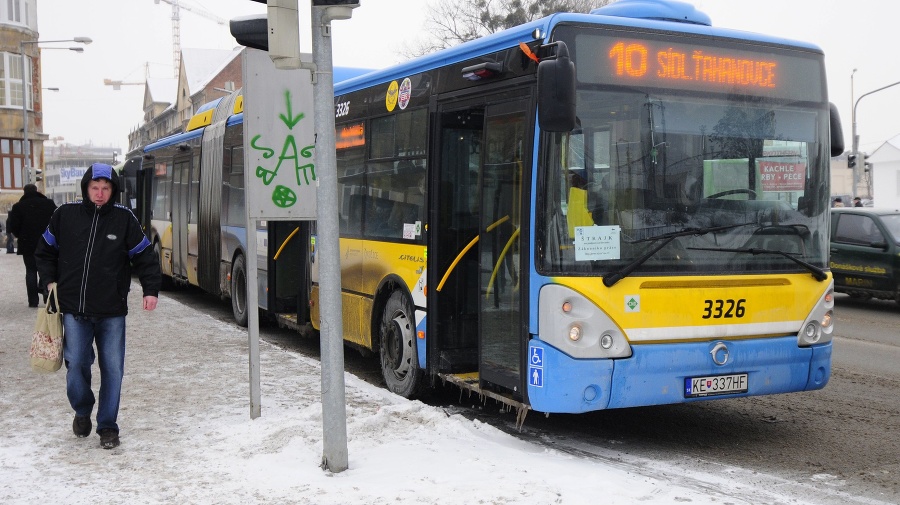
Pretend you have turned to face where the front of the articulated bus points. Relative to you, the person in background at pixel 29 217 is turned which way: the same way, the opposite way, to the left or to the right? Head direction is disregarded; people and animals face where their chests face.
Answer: the opposite way

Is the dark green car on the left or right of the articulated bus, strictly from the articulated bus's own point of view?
on its left

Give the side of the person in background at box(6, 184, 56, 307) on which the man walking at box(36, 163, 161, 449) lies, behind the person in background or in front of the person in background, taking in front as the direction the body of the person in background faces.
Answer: behind

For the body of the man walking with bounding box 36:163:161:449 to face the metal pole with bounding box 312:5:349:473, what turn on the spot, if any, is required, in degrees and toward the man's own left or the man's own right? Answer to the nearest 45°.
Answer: approximately 45° to the man's own left

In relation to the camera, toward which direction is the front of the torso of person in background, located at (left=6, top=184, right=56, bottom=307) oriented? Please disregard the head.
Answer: away from the camera

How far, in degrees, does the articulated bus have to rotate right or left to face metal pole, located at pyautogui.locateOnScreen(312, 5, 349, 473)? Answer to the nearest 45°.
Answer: approximately 90° to its right

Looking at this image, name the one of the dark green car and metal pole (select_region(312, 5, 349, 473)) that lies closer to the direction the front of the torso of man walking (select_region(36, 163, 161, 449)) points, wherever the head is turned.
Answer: the metal pole

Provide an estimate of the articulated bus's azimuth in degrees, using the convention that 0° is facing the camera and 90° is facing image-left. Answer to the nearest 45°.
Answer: approximately 315°

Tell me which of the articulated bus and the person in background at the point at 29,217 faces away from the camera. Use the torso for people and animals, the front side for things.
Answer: the person in background
